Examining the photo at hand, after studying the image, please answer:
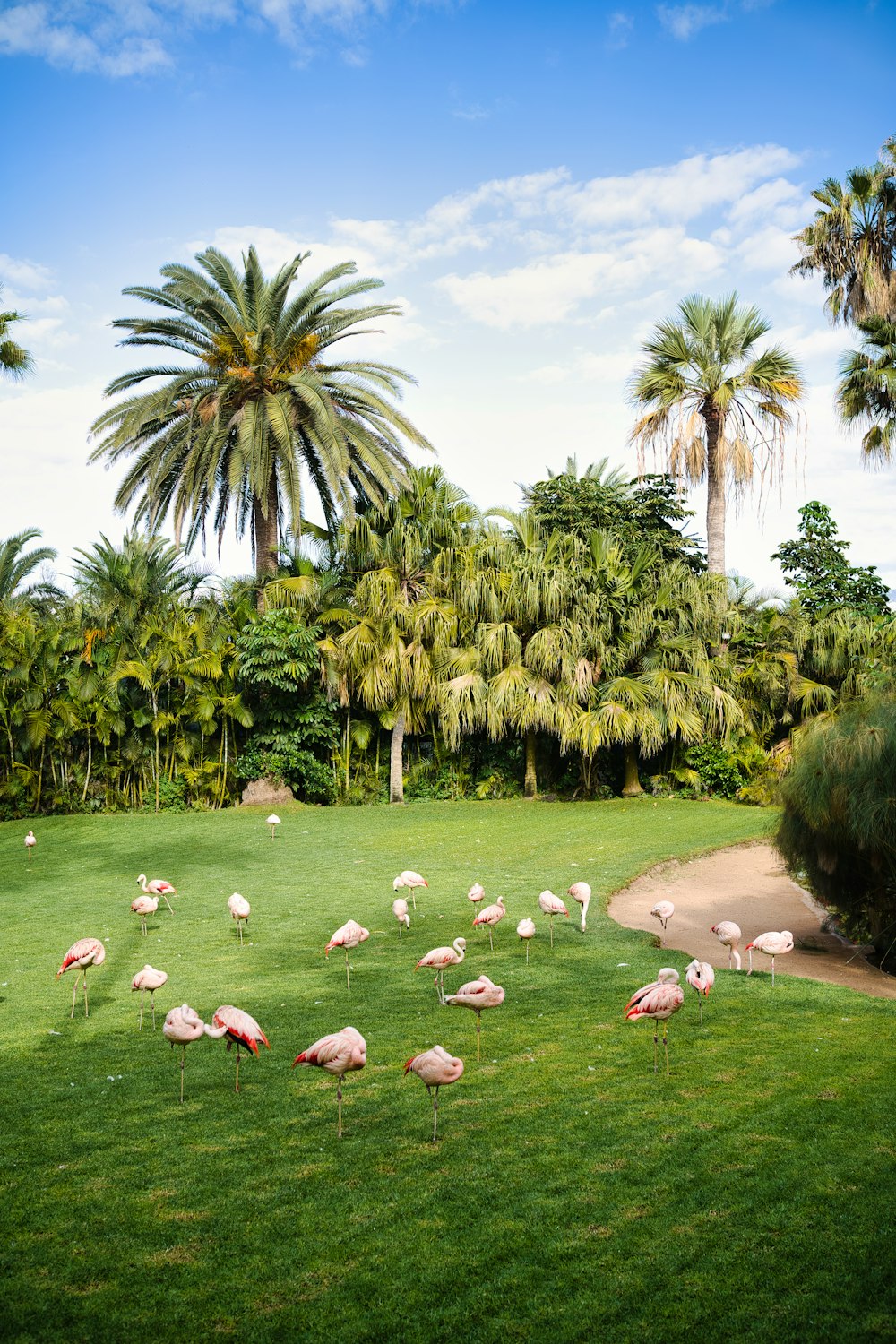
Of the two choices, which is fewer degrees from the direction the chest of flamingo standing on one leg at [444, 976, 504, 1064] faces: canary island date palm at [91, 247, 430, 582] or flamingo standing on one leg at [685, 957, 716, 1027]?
the flamingo standing on one leg

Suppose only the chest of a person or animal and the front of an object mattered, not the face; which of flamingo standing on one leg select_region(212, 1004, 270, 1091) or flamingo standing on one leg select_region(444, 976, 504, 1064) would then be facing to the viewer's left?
flamingo standing on one leg select_region(212, 1004, 270, 1091)

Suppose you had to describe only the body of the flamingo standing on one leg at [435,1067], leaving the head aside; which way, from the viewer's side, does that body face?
to the viewer's right

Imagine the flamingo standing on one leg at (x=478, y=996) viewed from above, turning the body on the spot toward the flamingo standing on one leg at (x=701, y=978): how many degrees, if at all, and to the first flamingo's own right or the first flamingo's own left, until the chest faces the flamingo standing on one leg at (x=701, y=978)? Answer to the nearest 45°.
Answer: approximately 45° to the first flamingo's own left

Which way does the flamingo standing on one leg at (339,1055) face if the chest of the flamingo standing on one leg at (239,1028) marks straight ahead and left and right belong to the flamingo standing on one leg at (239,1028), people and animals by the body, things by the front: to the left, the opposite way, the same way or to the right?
the opposite way

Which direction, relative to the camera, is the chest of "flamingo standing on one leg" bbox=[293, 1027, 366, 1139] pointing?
to the viewer's right

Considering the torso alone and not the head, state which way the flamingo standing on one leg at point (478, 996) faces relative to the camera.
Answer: to the viewer's right

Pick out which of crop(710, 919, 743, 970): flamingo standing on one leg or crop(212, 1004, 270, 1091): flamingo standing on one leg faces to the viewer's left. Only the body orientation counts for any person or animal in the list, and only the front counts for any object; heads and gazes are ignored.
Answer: crop(212, 1004, 270, 1091): flamingo standing on one leg

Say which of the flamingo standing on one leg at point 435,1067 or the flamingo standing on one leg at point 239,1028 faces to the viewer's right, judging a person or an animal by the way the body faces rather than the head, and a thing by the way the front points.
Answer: the flamingo standing on one leg at point 435,1067

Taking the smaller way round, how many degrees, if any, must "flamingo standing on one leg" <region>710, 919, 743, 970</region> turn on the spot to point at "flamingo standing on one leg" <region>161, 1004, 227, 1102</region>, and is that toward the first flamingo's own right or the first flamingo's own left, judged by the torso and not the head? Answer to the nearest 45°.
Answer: approximately 135° to the first flamingo's own right

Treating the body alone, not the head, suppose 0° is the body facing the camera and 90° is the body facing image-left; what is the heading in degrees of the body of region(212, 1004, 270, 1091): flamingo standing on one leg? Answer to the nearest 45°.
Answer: approximately 90°

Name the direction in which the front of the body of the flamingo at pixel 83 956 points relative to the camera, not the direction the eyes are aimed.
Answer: to the viewer's right
